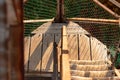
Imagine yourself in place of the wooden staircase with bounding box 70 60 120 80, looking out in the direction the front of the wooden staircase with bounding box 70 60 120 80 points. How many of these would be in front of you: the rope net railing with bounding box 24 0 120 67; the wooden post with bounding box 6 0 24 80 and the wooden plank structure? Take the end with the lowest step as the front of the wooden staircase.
1

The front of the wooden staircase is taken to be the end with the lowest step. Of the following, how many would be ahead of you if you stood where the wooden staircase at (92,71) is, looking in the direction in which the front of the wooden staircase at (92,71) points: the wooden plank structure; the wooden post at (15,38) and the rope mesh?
1

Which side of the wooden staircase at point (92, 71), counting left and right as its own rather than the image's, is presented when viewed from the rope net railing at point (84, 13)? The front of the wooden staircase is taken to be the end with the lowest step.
back

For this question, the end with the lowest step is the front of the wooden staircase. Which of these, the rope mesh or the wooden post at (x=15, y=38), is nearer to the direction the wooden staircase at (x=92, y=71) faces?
the wooden post

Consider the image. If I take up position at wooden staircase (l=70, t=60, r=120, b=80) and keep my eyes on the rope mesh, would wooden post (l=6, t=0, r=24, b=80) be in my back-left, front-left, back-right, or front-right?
back-left

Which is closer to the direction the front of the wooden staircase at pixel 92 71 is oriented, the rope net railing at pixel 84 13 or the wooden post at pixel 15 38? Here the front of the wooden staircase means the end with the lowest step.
the wooden post

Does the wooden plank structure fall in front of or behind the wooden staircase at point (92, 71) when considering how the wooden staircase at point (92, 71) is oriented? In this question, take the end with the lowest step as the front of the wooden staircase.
behind

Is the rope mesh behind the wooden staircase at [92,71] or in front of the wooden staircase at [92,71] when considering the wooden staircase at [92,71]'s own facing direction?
behind

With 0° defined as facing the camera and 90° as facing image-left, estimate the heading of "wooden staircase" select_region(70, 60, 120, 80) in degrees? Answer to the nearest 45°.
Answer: approximately 0°
